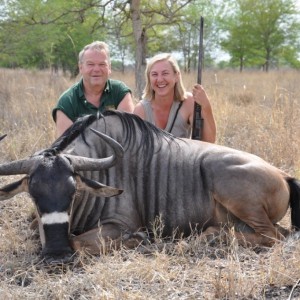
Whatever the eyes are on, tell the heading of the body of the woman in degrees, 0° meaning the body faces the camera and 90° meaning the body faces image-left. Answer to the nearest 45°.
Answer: approximately 0°

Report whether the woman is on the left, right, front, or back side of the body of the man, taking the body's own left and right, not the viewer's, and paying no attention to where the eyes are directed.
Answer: left

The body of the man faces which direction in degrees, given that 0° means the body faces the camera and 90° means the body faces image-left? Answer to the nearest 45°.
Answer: approximately 0°

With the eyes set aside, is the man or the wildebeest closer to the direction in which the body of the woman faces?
the wildebeest

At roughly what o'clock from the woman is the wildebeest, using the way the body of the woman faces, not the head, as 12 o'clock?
The wildebeest is roughly at 12 o'clock from the woman.

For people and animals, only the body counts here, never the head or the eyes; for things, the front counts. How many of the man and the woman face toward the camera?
2

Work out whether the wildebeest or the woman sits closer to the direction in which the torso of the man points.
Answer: the wildebeest

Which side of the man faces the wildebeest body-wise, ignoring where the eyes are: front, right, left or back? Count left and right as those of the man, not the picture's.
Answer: front

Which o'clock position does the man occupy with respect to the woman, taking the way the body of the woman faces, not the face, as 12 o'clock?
The man is roughly at 3 o'clock from the woman.
